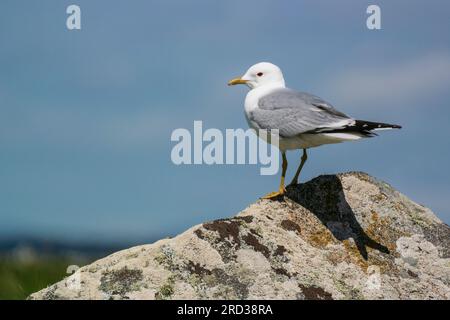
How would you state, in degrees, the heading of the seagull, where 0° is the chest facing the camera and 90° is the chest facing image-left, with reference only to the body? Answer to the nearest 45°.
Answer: approximately 90°
